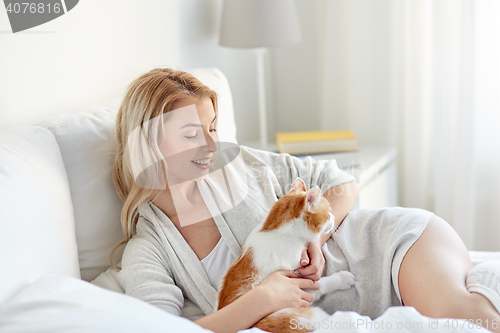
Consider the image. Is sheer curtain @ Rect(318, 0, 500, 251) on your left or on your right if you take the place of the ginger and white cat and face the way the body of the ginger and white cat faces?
on your left

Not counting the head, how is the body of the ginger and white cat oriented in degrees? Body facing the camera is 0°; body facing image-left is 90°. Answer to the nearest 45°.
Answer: approximately 270°

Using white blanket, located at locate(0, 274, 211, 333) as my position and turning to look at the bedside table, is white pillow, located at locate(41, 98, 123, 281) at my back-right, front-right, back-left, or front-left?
front-left

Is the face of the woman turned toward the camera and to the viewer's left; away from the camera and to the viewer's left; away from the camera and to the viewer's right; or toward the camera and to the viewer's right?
toward the camera and to the viewer's right
